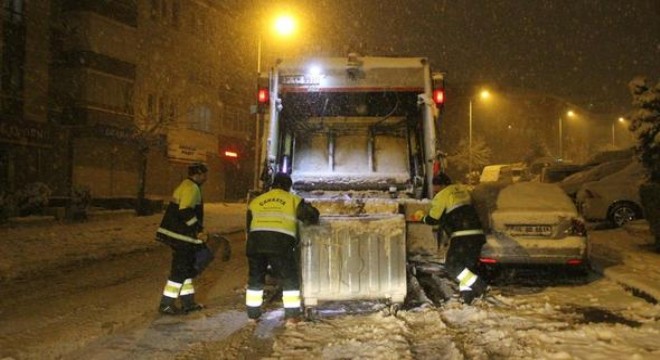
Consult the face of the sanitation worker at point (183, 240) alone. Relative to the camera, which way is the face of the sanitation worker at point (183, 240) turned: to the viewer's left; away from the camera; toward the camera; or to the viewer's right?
to the viewer's right

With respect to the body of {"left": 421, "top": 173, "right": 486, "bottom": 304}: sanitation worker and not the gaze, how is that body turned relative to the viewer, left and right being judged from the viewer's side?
facing away from the viewer and to the left of the viewer

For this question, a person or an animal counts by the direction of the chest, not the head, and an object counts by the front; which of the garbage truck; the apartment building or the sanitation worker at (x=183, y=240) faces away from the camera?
the garbage truck

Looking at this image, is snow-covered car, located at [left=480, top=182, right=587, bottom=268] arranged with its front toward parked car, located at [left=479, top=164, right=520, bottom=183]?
yes

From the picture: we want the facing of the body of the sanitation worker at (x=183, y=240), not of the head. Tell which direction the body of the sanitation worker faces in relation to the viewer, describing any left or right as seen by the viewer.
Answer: facing to the right of the viewer

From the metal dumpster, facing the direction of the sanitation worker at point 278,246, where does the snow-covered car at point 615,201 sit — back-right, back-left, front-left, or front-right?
back-right

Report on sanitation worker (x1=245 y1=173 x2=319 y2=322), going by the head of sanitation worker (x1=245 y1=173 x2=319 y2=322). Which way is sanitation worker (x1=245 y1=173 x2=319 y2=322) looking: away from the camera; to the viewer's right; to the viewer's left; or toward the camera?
away from the camera

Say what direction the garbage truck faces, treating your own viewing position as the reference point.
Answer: facing away from the viewer

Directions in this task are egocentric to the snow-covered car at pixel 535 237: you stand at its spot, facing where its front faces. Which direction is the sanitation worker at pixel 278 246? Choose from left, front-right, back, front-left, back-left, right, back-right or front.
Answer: back-left

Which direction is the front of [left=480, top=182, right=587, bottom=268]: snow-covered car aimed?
away from the camera

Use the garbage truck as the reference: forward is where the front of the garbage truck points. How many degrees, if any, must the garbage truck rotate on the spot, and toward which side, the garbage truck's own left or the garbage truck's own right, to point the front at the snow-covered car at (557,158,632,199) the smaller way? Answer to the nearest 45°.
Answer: approximately 45° to the garbage truck's own right

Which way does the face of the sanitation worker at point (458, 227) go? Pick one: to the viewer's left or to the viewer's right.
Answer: to the viewer's left
